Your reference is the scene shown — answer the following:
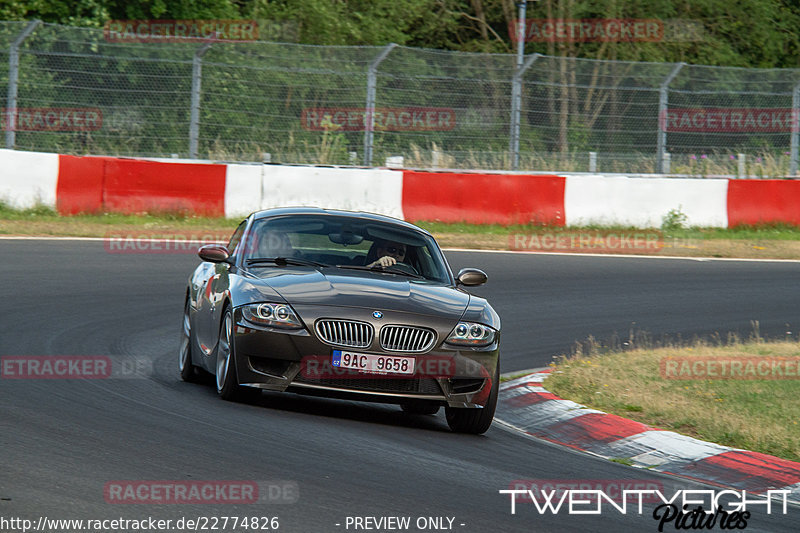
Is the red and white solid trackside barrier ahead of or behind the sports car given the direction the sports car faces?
behind

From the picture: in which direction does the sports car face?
toward the camera

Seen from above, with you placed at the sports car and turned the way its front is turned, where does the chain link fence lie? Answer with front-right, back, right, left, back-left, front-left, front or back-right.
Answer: back
